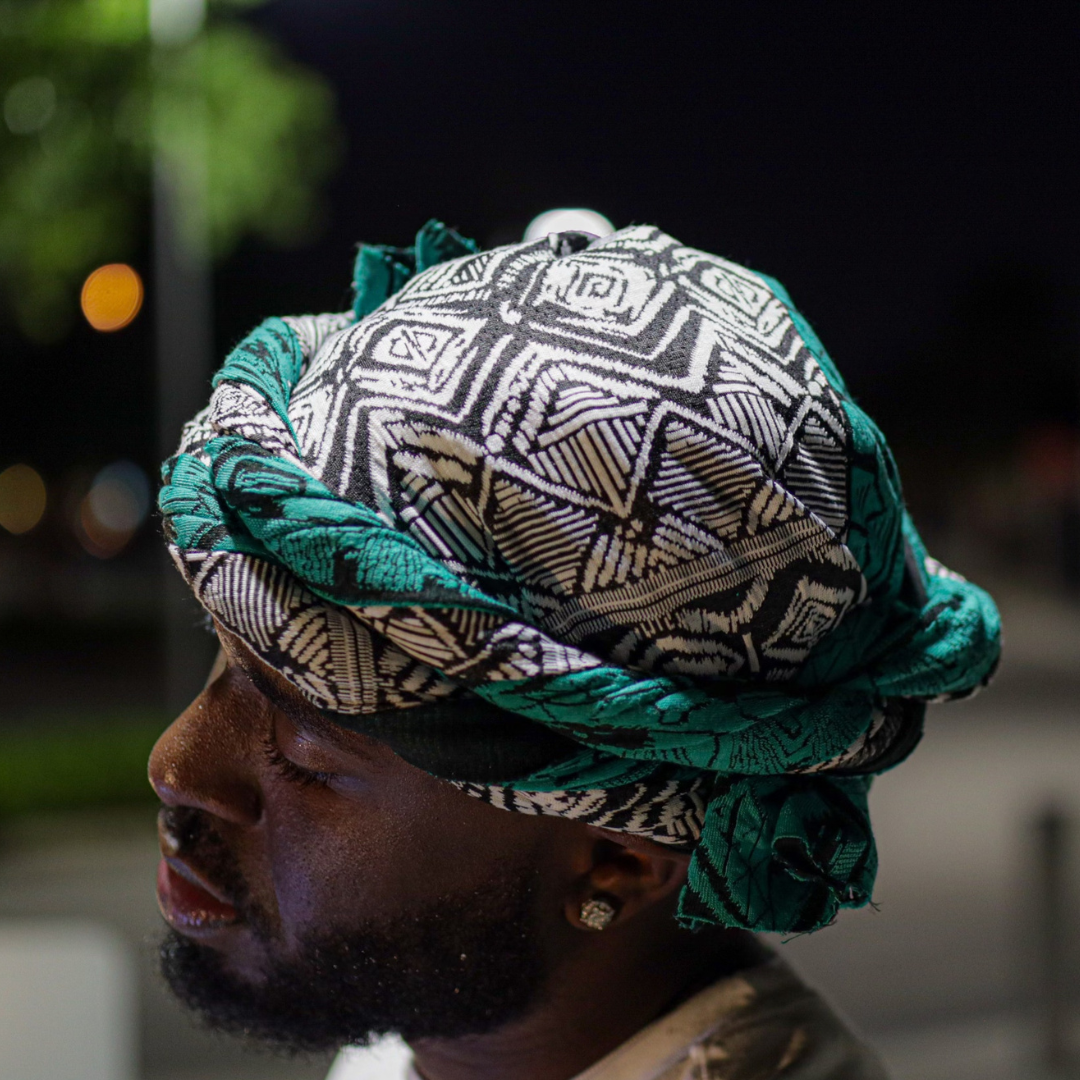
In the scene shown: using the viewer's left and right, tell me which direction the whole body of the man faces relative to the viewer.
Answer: facing to the left of the viewer

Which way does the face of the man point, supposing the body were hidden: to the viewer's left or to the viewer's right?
to the viewer's left
